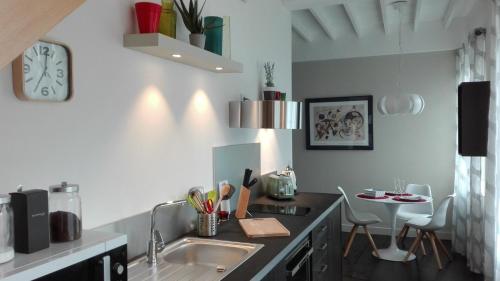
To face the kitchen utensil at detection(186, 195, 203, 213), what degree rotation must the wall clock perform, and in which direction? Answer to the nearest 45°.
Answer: approximately 90° to its left

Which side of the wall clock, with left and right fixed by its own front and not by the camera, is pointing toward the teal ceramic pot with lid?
left

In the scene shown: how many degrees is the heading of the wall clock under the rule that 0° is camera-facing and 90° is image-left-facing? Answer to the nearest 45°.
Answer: approximately 315°

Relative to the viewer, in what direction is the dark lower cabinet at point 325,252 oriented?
to the viewer's right

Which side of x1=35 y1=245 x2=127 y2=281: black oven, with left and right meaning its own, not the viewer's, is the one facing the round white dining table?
left

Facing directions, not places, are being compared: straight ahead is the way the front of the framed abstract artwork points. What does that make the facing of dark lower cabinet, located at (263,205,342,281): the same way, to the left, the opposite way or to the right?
to the left

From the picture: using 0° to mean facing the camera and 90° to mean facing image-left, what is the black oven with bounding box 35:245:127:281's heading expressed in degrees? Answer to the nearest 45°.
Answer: approximately 315°

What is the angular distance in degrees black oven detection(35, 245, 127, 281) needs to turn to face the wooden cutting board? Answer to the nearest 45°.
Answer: approximately 90° to its left

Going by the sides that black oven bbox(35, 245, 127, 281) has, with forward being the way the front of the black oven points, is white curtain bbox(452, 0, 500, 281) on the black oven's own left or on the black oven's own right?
on the black oven's own left
